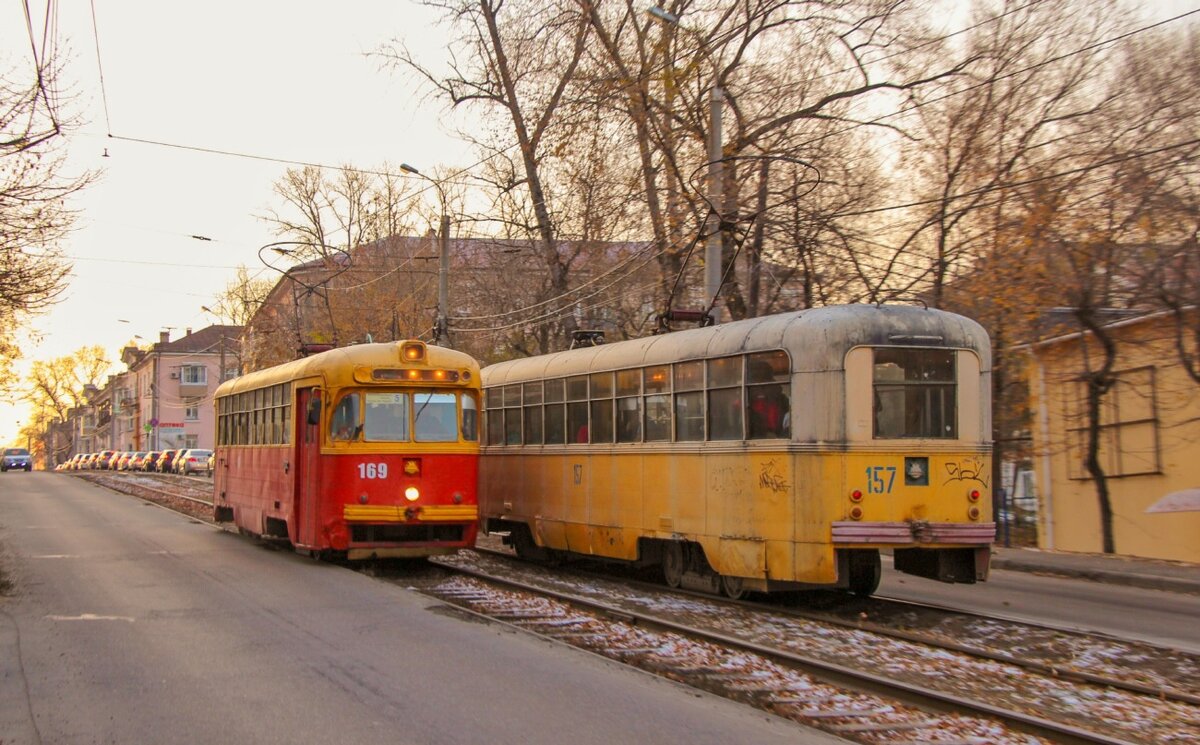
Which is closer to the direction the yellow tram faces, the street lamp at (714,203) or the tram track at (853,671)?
the street lamp

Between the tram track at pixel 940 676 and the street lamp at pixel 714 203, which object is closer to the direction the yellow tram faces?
the street lamp

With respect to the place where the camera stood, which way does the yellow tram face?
facing away from the viewer and to the left of the viewer
